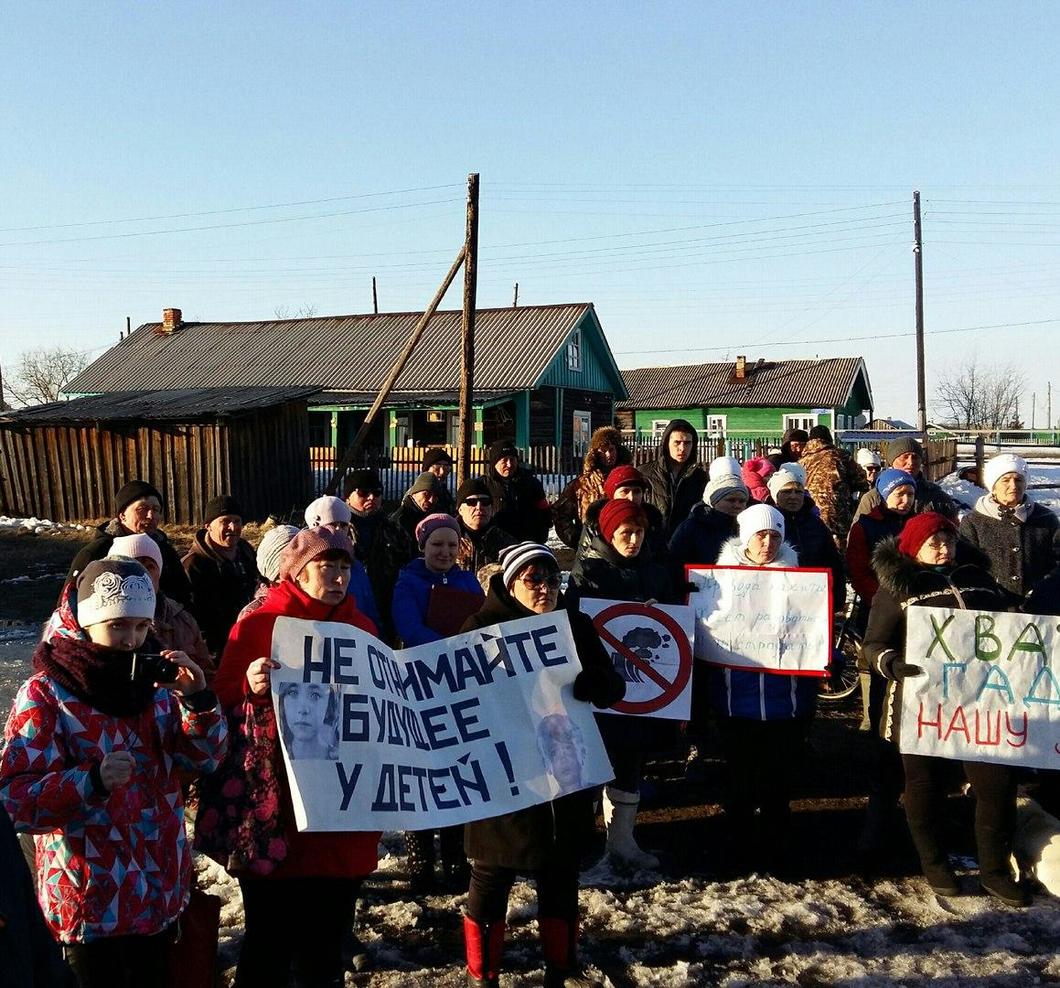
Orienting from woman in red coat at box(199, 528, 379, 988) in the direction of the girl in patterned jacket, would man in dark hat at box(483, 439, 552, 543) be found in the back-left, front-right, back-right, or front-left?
back-right

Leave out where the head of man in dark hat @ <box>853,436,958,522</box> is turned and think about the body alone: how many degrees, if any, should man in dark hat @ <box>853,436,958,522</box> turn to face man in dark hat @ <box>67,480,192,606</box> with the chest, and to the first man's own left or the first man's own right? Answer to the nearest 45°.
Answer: approximately 45° to the first man's own right

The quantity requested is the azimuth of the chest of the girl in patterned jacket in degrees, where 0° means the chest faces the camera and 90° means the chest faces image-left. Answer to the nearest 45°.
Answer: approximately 315°

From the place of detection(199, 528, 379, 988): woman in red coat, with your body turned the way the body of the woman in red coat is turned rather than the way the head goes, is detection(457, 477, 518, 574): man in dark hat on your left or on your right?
on your left

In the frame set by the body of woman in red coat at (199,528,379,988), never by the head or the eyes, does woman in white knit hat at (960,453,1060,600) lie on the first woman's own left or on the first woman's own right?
on the first woman's own left

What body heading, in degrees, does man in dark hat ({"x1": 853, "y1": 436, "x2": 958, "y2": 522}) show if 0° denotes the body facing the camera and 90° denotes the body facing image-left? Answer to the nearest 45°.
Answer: approximately 0°

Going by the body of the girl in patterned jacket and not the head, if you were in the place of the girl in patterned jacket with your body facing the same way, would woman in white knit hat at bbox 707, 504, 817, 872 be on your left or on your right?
on your left

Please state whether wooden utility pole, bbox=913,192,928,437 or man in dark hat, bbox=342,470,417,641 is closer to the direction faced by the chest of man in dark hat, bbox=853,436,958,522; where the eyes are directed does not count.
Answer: the man in dark hat

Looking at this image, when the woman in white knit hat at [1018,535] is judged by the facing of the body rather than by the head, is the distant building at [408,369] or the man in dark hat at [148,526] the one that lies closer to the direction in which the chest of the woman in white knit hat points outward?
the man in dark hat

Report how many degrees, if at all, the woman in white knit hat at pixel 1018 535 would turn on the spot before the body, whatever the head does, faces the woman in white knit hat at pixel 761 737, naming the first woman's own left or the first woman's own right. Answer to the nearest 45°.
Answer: approximately 45° to the first woman's own right

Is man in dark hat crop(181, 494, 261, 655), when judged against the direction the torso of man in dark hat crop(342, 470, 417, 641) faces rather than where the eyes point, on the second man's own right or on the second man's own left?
on the second man's own right
